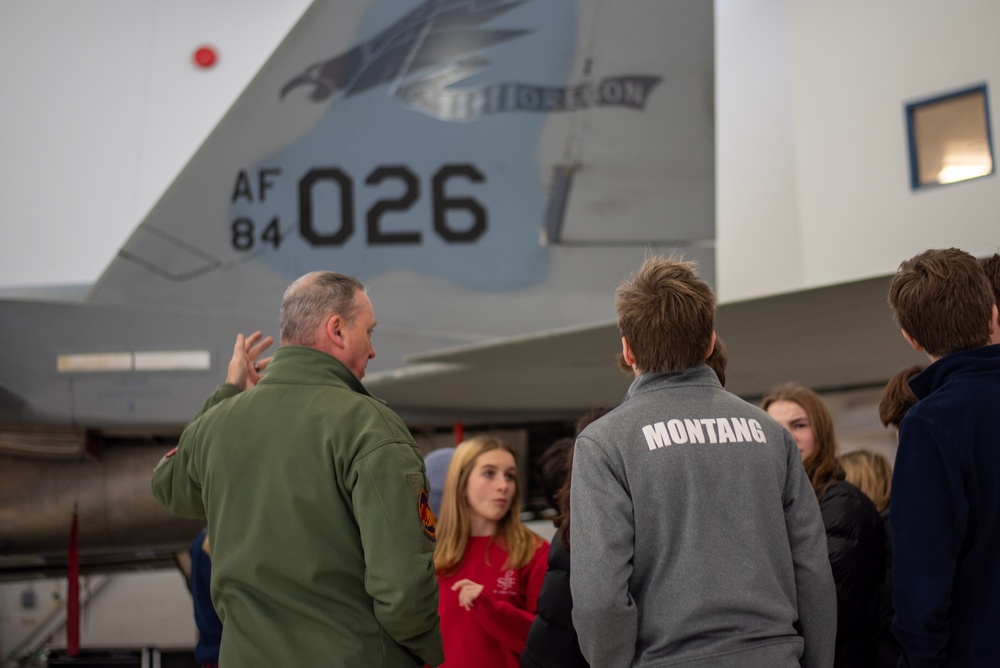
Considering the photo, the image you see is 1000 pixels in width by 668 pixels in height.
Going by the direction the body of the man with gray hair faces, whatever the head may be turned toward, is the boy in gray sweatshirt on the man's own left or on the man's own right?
on the man's own right

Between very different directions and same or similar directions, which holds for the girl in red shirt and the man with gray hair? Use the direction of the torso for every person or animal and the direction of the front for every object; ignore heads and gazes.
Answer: very different directions

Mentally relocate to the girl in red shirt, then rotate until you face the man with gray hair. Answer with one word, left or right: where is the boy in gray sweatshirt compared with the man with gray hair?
left

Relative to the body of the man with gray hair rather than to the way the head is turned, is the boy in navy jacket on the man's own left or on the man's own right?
on the man's own right

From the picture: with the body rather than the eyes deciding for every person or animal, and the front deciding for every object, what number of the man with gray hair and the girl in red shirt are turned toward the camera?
1

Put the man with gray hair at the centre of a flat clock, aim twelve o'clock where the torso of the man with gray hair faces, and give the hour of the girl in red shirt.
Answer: The girl in red shirt is roughly at 1 o'clock from the man with gray hair.

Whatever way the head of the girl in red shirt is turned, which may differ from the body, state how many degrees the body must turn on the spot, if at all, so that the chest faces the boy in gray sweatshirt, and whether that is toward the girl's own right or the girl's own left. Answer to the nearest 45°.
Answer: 0° — they already face them

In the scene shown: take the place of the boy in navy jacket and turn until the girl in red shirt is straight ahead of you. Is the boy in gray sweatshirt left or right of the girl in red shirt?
left

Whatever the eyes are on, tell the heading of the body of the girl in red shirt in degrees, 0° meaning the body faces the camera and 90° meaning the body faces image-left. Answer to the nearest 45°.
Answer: approximately 0°

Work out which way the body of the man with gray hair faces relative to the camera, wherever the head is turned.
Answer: away from the camera

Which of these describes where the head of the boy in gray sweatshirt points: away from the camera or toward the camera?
away from the camera
